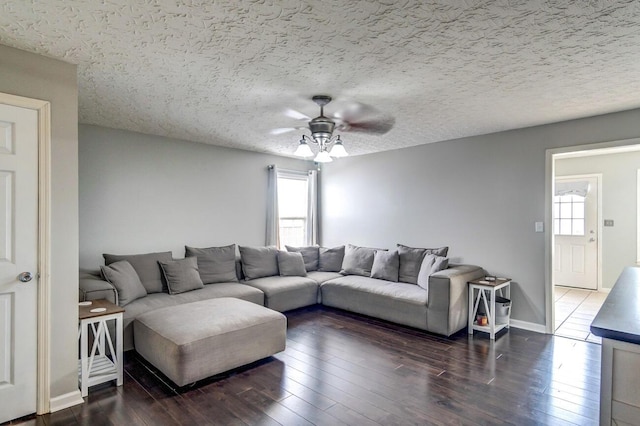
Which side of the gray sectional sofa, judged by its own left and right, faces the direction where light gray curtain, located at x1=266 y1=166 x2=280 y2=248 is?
back

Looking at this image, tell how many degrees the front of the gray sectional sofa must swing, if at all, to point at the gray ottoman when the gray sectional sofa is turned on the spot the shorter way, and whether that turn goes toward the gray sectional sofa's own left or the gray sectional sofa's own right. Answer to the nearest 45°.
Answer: approximately 45° to the gray sectional sofa's own right

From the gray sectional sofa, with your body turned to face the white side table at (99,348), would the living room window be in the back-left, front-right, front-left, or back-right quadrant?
back-right

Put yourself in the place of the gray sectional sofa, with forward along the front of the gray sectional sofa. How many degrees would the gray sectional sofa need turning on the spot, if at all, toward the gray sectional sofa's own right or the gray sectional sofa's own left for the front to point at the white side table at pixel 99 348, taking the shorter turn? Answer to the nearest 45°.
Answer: approximately 45° to the gray sectional sofa's own right

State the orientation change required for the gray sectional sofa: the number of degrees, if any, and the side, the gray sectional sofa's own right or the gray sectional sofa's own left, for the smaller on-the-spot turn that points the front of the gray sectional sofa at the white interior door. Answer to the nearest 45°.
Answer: approximately 45° to the gray sectional sofa's own right

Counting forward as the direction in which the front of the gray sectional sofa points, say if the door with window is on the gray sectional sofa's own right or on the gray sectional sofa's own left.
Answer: on the gray sectional sofa's own left

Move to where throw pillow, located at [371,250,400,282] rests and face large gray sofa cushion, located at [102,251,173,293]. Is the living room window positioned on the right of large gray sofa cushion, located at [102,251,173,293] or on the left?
right

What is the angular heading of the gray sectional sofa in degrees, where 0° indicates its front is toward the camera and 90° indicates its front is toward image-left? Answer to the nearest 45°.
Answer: approximately 0°

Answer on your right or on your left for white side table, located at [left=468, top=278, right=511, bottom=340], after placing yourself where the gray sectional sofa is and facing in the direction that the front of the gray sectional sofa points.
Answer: on your left

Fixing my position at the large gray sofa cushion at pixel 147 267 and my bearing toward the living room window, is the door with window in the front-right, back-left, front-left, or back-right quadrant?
front-right

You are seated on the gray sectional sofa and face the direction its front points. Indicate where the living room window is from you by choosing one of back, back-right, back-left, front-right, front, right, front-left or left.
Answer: back

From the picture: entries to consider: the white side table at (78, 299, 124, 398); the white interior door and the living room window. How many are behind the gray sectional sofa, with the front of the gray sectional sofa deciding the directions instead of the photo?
1

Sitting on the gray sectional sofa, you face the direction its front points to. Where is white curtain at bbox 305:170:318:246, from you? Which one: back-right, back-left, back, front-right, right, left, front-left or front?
back
